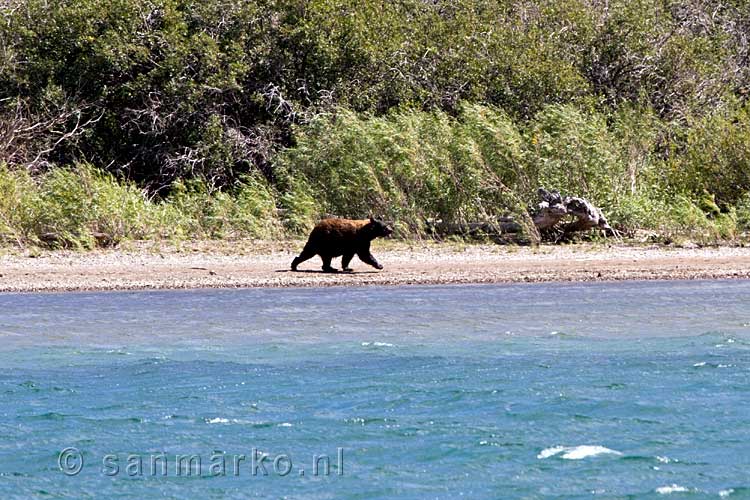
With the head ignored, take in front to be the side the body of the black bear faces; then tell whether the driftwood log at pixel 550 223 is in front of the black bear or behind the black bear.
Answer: in front

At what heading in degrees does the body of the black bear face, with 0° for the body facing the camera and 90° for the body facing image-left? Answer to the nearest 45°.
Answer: approximately 270°
